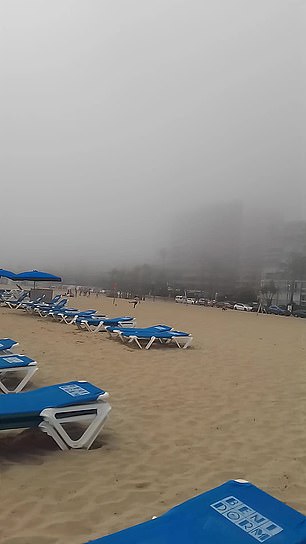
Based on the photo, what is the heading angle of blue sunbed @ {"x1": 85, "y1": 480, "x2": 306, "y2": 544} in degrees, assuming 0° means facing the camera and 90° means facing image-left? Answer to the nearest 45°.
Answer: approximately 45°

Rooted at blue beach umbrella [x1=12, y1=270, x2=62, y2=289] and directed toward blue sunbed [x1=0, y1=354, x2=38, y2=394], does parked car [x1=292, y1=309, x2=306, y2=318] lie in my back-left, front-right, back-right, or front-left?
back-left

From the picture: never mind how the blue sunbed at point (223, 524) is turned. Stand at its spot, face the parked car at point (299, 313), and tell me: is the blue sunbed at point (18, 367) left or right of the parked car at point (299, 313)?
left

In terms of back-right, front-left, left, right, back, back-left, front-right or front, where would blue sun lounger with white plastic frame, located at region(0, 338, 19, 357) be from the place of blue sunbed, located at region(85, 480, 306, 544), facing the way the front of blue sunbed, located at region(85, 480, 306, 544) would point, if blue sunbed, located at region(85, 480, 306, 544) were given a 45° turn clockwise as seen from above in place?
front-right

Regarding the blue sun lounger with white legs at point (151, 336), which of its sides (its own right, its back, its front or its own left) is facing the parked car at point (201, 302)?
right

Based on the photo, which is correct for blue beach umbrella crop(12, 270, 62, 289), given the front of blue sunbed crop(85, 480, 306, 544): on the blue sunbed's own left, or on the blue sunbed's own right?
on the blue sunbed's own right

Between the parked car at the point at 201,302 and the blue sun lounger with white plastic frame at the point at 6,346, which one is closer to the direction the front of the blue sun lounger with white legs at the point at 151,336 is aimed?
the blue sun lounger with white plastic frame

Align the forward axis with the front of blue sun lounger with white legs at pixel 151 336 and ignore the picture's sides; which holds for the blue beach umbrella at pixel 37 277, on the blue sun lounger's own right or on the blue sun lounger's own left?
on the blue sun lounger's own right

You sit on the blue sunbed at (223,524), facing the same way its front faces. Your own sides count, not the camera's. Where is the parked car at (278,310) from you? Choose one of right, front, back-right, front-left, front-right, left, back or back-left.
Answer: back-right

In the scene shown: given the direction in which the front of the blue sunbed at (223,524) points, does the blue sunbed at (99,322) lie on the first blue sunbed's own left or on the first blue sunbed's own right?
on the first blue sunbed's own right

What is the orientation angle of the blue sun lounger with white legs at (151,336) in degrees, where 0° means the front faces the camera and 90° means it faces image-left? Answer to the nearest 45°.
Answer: approximately 90°

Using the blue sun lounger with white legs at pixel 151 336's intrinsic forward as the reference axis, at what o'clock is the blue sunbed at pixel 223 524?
The blue sunbed is roughly at 9 o'clock from the blue sun lounger with white legs.

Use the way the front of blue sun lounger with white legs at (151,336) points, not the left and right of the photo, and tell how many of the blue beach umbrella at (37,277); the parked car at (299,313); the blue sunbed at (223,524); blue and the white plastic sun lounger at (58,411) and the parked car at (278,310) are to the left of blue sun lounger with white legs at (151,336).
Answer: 2

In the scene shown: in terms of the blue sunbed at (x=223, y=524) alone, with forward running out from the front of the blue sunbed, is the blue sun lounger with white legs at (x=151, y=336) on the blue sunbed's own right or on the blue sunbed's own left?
on the blue sunbed's own right

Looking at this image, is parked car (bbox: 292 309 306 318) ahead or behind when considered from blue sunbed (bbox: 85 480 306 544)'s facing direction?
behind
